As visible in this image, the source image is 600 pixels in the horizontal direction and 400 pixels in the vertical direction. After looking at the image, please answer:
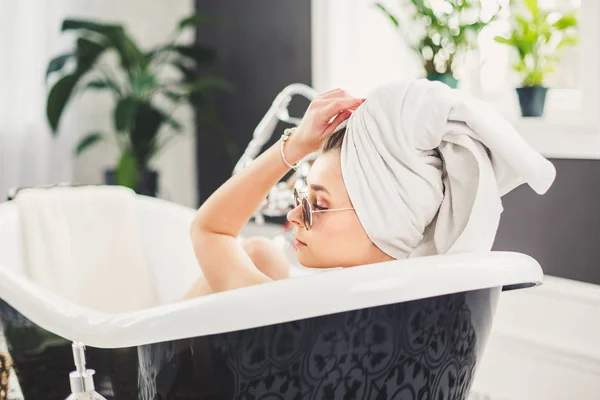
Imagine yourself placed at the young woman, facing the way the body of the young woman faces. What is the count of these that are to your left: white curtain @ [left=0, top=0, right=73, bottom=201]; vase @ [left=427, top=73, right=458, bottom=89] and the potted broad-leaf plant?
0

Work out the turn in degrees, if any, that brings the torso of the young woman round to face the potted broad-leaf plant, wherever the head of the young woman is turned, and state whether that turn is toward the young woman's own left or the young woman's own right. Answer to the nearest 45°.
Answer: approximately 90° to the young woman's own right

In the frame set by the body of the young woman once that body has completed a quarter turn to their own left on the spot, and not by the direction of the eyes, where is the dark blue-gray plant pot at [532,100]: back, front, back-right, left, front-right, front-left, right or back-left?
back-left

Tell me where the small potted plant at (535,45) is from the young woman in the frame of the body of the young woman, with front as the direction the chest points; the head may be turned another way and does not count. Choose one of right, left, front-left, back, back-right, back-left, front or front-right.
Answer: back-right

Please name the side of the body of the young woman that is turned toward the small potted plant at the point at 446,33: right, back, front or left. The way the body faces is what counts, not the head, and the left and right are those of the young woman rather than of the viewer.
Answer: right

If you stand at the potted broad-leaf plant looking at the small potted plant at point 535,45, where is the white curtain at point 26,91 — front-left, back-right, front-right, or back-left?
back-right

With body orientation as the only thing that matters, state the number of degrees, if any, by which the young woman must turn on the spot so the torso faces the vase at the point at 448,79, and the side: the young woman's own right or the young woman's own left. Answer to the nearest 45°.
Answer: approximately 135° to the young woman's own right

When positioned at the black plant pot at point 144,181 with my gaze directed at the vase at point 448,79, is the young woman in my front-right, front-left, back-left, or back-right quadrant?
front-right

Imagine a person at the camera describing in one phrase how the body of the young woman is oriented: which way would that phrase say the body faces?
to the viewer's left

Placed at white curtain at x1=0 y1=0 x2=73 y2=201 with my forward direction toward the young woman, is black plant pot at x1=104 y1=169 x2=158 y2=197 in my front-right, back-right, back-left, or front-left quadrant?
front-left

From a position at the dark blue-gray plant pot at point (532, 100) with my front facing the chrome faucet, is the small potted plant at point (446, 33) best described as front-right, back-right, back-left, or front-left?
front-right

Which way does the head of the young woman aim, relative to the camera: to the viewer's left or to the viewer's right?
to the viewer's left

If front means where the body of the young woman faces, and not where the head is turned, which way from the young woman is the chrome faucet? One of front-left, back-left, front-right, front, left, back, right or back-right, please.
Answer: right

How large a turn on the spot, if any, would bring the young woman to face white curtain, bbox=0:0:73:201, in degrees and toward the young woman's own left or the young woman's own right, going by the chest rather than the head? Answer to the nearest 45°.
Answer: approximately 45° to the young woman's own right
